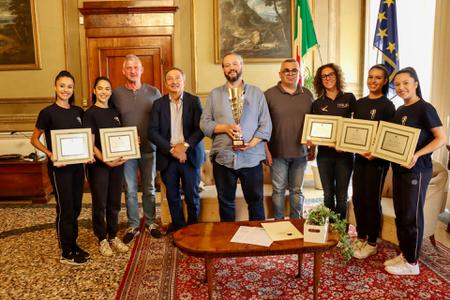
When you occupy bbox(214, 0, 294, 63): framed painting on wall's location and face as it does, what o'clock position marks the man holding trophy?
The man holding trophy is roughly at 12 o'clock from the framed painting on wall.

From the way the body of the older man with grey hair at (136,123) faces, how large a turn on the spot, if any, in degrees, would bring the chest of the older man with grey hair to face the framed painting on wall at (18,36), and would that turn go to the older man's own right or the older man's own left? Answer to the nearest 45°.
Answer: approximately 135° to the older man's own right

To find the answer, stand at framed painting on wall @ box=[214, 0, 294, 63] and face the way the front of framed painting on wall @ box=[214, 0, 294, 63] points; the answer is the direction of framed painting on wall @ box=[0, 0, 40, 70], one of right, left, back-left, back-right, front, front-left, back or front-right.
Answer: right

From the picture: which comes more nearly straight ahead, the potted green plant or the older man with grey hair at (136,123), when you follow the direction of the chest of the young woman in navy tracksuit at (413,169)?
the potted green plant

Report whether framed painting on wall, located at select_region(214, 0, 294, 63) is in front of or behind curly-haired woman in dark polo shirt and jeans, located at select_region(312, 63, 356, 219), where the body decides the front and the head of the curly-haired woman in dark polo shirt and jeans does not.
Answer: behind

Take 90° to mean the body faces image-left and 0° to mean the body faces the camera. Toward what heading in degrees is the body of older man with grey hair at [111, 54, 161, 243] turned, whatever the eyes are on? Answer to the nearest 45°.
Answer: approximately 0°

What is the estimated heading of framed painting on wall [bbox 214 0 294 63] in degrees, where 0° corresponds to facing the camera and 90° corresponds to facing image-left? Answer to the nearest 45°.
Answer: approximately 0°

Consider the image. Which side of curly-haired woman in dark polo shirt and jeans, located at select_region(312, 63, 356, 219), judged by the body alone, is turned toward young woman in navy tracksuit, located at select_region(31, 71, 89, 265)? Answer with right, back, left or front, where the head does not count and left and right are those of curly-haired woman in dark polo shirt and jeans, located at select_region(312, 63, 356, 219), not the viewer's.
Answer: right

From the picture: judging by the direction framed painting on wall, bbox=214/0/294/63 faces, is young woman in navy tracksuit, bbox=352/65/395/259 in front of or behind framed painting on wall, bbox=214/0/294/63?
in front
